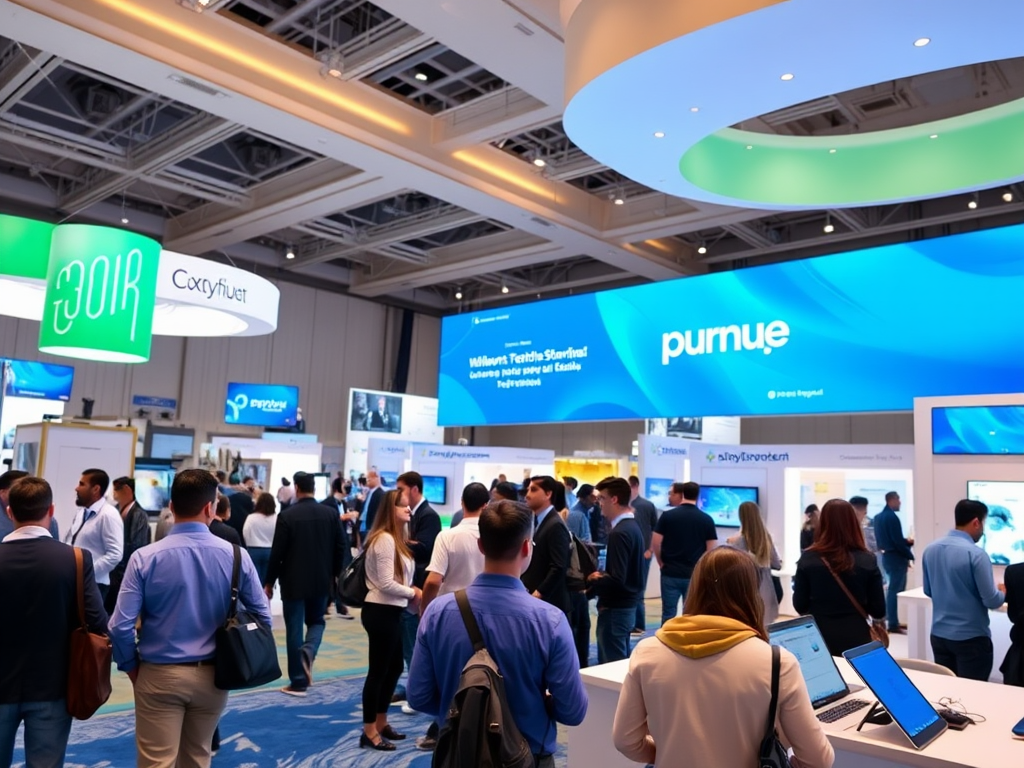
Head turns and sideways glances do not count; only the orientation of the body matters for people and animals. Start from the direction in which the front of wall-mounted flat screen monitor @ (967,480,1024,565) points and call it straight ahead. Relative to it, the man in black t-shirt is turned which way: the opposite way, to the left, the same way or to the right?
the opposite way

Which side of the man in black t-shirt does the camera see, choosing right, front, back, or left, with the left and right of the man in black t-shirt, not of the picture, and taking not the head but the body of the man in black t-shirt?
back

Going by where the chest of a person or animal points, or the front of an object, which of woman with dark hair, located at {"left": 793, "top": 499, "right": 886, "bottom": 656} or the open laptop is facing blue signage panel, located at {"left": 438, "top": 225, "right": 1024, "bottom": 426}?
the woman with dark hair

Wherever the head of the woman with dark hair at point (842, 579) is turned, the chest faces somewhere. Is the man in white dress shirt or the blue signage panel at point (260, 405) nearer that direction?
the blue signage panel

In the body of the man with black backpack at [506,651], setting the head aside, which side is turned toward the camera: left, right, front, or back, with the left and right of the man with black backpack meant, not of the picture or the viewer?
back

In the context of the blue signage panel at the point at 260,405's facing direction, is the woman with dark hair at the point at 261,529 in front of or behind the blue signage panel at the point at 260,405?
in front

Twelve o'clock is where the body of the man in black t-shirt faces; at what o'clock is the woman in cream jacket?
The woman in cream jacket is roughly at 6 o'clock from the man in black t-shirt.

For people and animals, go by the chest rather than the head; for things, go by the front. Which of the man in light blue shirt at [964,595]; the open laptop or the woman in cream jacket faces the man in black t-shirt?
the woman in cream jacket

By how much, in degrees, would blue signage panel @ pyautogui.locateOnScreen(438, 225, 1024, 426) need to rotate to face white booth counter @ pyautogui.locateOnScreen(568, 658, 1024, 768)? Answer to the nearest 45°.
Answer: approximately 45° to its left

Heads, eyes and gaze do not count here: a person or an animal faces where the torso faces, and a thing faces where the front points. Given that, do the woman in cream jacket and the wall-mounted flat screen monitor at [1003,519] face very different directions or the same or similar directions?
very different directions

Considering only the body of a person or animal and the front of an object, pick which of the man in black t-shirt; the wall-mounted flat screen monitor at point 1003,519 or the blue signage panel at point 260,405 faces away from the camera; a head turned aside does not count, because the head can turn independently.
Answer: the man in black t-shirt

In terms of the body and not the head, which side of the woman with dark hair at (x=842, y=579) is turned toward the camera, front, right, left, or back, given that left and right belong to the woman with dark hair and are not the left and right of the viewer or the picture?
back

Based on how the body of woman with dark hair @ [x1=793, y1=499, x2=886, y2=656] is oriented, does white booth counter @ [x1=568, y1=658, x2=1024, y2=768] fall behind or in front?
behind

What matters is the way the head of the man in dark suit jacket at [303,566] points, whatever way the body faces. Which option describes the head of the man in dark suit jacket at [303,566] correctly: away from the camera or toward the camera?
away from the camera

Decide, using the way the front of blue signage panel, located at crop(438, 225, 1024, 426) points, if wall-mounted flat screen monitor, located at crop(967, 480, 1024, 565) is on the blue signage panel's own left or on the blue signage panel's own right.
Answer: on the blue signage panel's own left

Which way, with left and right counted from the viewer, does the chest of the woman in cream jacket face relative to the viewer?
facing away from the viewer

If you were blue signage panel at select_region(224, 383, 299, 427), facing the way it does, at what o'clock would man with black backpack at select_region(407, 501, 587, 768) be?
The man with black backpack is roughly at 12 o'clock from the blue signage panel.

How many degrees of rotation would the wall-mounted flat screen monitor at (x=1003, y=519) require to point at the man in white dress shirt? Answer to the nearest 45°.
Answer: approximately 45° to its right

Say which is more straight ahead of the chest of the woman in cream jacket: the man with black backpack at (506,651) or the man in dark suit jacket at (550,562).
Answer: the man in dark suit jacket
